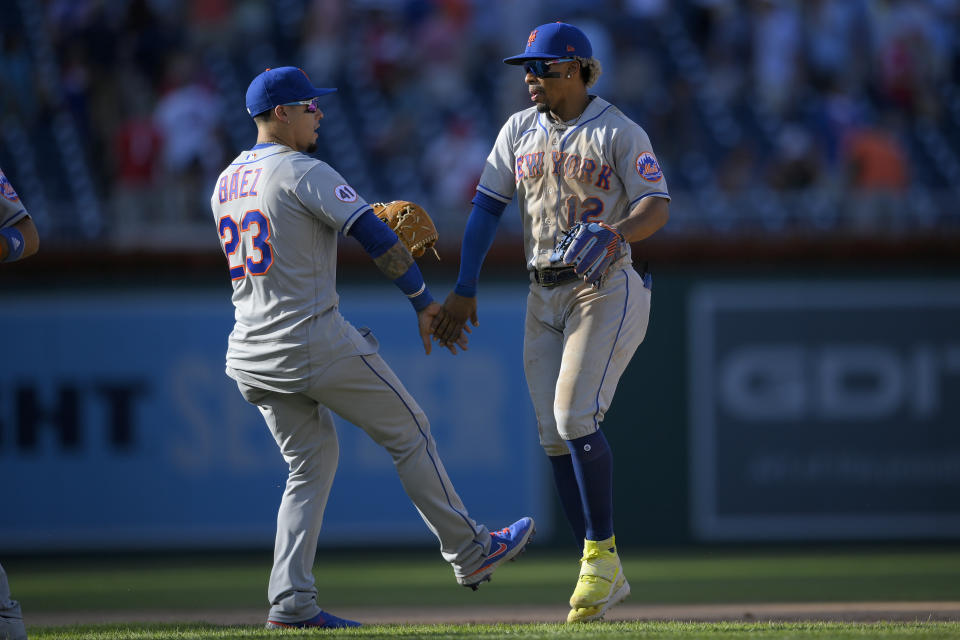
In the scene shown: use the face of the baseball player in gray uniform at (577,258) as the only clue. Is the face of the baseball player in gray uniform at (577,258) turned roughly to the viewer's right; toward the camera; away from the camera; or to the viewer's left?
to the viewer's left

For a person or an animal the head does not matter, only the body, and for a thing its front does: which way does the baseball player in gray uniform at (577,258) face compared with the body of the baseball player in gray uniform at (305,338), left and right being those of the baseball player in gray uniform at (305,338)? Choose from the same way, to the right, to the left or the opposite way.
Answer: the opposite way

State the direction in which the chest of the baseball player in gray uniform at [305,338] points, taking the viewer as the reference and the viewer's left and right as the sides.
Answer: facing away from the viewer and to the right of the viewer

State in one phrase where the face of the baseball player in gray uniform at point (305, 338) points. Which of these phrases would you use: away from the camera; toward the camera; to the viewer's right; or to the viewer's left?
to the viewer's right

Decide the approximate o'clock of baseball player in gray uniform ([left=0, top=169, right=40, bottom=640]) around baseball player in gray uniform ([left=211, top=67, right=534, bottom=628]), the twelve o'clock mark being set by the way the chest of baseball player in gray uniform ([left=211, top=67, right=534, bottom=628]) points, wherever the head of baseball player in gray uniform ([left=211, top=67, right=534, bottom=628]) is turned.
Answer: baseball player in gray uniform ([left=0, top=169, right=40, bottom=640]) is roughly at 7 o'clock from baseball player in gray uniform ([left=211, top=67, right=534, bottom=628]).

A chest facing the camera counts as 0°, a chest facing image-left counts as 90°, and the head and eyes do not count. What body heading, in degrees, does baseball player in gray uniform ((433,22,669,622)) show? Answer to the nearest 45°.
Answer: approximately 45°

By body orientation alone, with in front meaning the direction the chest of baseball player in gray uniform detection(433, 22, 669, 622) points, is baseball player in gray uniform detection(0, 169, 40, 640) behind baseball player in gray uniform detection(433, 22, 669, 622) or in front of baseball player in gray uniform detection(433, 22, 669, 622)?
in front
